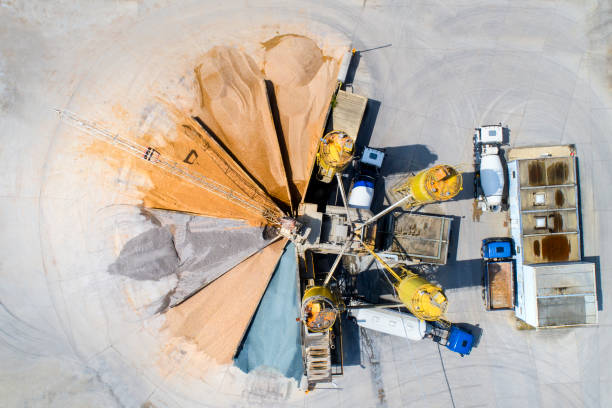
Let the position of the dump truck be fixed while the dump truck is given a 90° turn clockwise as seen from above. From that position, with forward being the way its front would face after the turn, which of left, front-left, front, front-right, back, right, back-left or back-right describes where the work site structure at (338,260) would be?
back-right

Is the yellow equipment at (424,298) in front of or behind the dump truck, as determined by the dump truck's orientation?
behind

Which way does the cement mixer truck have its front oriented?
away from the camera

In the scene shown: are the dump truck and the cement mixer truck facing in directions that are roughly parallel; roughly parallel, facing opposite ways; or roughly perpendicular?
roughly parallel

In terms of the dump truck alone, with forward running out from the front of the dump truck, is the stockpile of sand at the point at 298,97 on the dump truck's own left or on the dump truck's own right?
on the dump truck's own left

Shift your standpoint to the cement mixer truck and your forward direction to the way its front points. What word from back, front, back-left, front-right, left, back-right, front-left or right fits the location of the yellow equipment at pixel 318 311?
back-left

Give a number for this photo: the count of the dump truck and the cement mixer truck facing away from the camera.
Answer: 2

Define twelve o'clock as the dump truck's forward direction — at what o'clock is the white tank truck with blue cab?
The white tank truck with blue cab is roughly at 8 o'clock from the dump truck.

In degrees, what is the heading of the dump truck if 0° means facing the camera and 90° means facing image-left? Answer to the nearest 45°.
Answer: approximately 180°

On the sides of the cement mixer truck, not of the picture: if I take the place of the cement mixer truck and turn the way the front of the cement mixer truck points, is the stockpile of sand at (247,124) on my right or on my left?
on my left

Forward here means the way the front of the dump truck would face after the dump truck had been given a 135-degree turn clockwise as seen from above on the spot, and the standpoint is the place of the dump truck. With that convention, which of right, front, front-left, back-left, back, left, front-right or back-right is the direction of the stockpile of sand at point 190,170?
right
